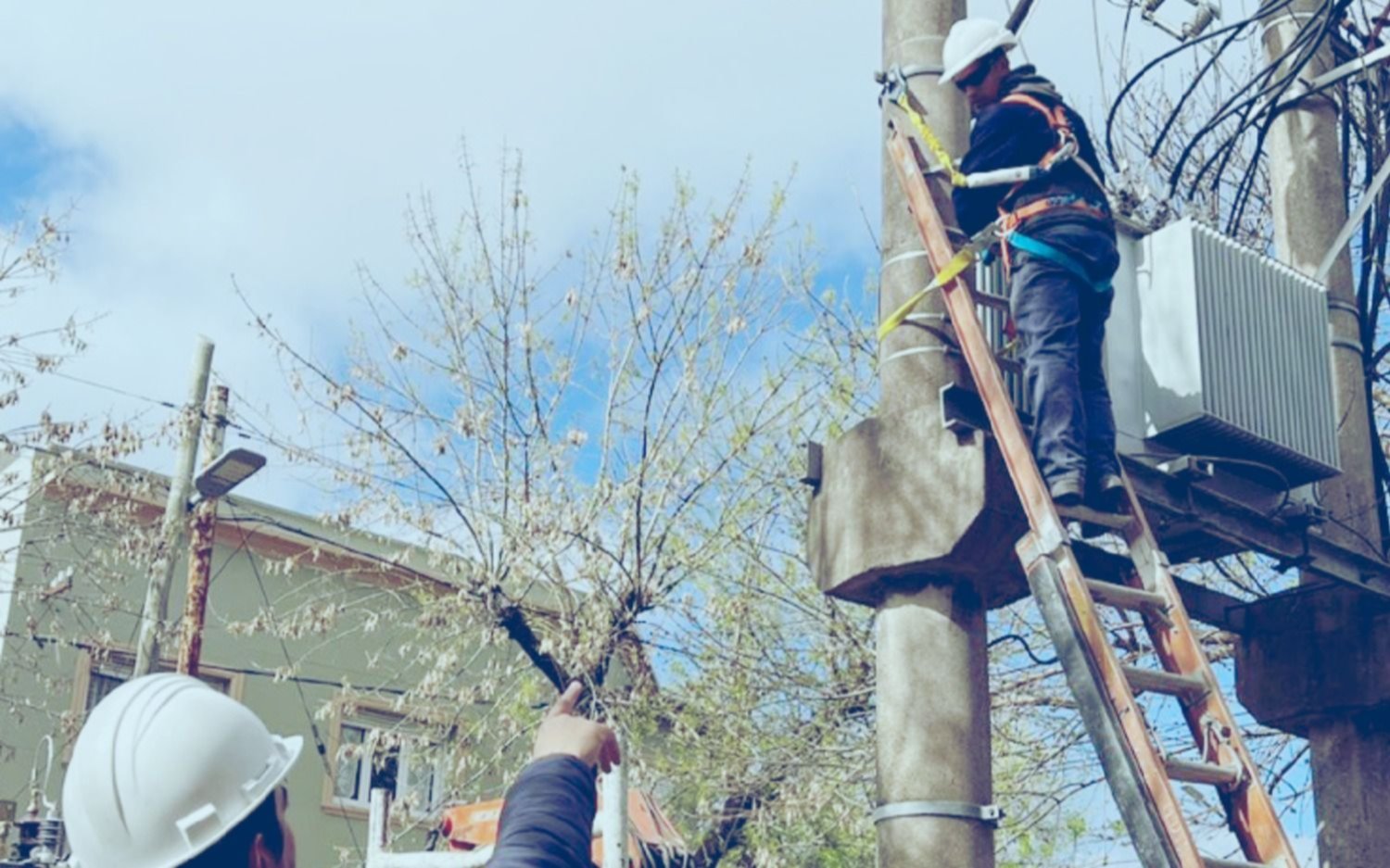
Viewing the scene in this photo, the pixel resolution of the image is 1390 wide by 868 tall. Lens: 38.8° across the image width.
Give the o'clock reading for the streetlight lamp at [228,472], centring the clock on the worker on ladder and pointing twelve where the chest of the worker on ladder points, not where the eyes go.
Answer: The streetlight lamp is roughly at 12 o'clock from the worker on ladder.

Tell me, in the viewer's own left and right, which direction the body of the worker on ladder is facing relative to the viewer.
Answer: facing away from the viewer and to the left of the viewer

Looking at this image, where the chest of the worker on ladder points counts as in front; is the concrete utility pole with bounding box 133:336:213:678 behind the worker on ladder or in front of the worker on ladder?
in front

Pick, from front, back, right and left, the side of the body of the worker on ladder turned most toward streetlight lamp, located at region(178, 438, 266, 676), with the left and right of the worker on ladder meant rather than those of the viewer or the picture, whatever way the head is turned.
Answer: front
